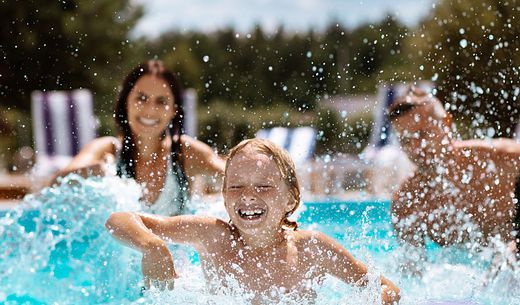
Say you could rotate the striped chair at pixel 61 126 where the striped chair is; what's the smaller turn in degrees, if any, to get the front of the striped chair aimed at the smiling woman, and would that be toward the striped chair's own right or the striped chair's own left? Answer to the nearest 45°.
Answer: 0° — it already faces them

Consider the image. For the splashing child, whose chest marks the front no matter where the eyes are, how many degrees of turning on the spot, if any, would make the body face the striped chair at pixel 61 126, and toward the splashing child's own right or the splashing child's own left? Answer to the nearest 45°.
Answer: approximately 180°

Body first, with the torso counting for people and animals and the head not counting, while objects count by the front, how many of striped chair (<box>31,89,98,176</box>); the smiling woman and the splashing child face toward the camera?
3

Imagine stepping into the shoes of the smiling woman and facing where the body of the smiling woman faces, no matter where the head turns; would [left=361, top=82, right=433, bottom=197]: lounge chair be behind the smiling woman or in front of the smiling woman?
behind

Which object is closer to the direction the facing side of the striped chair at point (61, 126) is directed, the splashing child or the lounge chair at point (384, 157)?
the splashing child

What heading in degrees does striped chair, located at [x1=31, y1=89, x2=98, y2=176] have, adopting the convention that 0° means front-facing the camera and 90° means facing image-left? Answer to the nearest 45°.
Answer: approximately 0°

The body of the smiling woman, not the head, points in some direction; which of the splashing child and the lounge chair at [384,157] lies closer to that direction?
the splashing child

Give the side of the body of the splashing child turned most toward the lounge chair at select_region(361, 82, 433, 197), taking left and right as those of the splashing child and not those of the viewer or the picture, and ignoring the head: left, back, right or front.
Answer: back

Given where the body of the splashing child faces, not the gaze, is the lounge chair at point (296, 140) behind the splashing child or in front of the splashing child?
behind

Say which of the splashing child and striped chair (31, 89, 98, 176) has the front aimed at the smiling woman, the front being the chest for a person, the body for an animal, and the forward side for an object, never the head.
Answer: the striped chair

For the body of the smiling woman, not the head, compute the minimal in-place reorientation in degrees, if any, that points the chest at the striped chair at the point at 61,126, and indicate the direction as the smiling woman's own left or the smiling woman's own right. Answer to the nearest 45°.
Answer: approximately 180°
